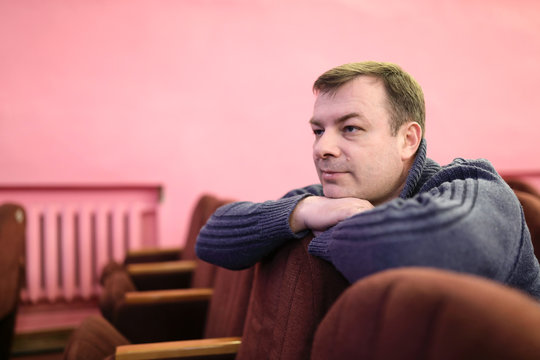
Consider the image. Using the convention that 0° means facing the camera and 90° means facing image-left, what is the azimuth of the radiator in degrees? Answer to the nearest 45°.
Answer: approximately 0°

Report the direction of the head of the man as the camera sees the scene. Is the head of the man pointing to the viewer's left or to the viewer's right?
to the viewer's left

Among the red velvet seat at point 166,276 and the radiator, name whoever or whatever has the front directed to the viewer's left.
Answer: the red velvet seat

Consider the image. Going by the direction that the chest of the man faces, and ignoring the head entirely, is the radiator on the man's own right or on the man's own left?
on the man's own right

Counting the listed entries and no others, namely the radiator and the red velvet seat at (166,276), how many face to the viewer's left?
1

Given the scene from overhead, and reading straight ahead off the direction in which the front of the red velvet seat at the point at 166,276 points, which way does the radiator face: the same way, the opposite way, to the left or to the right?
to the left

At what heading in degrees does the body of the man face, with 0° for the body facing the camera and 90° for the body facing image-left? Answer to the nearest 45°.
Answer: approximately 45°

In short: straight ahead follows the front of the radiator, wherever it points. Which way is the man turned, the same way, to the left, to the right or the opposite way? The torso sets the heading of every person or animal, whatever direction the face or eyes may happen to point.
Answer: to the right

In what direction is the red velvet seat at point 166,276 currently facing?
to the viewer's left

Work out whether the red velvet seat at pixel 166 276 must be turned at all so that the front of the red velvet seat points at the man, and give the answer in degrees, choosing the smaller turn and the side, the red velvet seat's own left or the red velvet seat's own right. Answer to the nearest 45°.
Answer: approximately 90° to the red velvet seat's own left

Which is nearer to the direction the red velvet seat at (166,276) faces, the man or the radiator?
the radiator

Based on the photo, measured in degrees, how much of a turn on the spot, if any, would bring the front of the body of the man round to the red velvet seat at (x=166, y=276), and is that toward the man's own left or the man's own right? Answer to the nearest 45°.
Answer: approximately 90° to the man's own right
